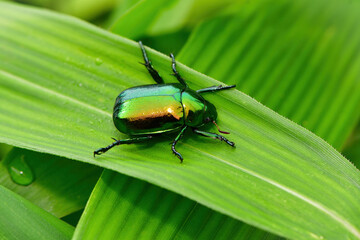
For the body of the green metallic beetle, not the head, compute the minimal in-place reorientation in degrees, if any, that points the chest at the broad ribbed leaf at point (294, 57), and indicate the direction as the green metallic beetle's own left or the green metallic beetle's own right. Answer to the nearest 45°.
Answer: approximately 45° to the green metallic beetle's own left

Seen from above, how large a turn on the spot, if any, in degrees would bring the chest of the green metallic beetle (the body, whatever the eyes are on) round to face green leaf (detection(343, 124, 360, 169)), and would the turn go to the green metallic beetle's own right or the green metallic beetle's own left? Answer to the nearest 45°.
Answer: approximately 45° to the green metallic beetle's own left

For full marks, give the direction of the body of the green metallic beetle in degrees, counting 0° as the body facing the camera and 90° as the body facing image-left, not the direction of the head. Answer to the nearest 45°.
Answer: approximately 270°

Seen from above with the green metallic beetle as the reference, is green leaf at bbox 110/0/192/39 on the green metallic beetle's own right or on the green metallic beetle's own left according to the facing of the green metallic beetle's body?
on the green metallic beetle's own left
